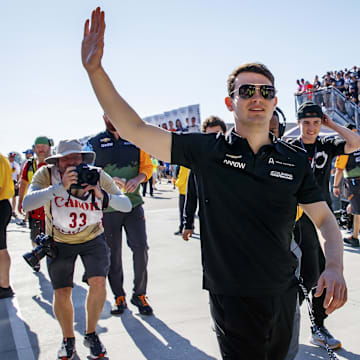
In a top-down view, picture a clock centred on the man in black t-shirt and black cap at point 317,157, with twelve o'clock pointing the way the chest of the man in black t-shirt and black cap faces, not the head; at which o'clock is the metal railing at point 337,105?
The metal railing is roughly at 6 o'clock from the man in black t-shirt and black cap.

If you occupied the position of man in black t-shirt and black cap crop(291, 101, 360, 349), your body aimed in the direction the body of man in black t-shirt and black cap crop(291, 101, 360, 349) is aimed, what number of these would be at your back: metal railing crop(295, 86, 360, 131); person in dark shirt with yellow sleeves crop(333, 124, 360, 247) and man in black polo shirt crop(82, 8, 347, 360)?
2

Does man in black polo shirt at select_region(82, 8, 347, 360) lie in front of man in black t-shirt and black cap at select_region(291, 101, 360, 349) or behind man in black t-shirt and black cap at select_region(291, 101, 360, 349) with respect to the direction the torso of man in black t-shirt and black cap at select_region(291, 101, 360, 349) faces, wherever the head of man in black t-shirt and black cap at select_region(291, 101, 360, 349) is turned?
in front

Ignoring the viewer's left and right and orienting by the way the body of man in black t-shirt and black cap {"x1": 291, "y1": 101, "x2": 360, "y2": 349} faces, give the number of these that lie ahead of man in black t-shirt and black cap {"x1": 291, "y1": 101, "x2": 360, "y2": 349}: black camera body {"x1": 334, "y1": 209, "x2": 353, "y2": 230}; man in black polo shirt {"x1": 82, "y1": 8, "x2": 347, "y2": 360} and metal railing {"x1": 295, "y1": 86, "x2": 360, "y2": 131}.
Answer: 1

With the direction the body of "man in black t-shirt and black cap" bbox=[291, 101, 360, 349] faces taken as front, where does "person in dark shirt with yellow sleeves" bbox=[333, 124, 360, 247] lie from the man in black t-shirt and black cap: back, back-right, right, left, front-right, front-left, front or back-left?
back

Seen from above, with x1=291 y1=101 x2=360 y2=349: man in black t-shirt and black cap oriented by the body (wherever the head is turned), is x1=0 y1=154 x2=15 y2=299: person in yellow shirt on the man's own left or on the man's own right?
on the man's own right

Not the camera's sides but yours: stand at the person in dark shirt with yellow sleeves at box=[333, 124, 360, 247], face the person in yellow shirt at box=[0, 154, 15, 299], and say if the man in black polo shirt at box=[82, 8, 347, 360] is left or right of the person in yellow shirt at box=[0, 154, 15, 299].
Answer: left

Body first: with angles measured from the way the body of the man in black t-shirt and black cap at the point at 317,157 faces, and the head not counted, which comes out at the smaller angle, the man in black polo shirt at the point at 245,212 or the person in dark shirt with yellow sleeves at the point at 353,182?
the man in black polo shirt

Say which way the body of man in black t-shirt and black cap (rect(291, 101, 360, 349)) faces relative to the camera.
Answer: toward the camera
